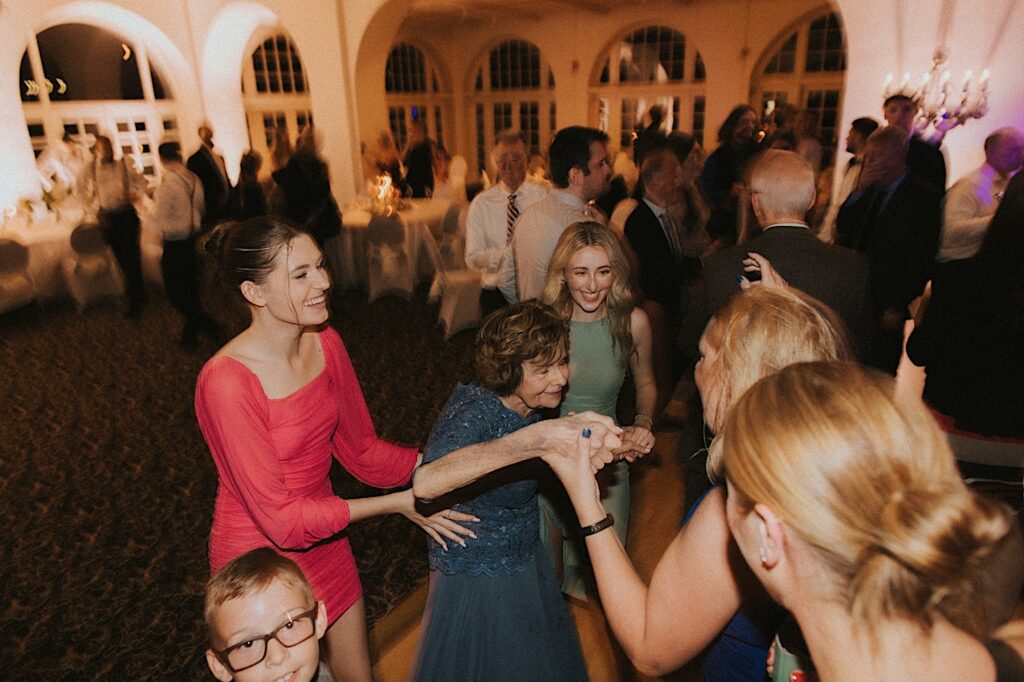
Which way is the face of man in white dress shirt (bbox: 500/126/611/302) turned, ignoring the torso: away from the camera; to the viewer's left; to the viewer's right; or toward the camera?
to the viewer's right

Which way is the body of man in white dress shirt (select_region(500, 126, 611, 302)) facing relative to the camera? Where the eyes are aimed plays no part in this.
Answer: to the viewer's right

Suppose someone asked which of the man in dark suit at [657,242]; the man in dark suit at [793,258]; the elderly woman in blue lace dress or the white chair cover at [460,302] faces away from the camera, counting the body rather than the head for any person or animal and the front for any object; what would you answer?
the man in dark suit at [793,258]

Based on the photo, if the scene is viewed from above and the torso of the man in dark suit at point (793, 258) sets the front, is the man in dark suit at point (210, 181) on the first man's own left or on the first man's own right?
on the first man's own left

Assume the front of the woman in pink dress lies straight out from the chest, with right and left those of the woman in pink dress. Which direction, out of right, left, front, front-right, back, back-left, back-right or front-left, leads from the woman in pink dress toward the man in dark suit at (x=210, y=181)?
back-left

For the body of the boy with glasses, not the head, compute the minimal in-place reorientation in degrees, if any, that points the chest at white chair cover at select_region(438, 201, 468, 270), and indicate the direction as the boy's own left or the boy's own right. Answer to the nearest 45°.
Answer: approximately 180°

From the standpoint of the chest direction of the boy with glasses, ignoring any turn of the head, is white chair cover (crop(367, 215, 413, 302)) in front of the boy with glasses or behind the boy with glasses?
behind

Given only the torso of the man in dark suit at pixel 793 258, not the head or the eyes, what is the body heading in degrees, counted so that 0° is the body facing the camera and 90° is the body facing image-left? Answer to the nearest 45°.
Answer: approximately 180°
